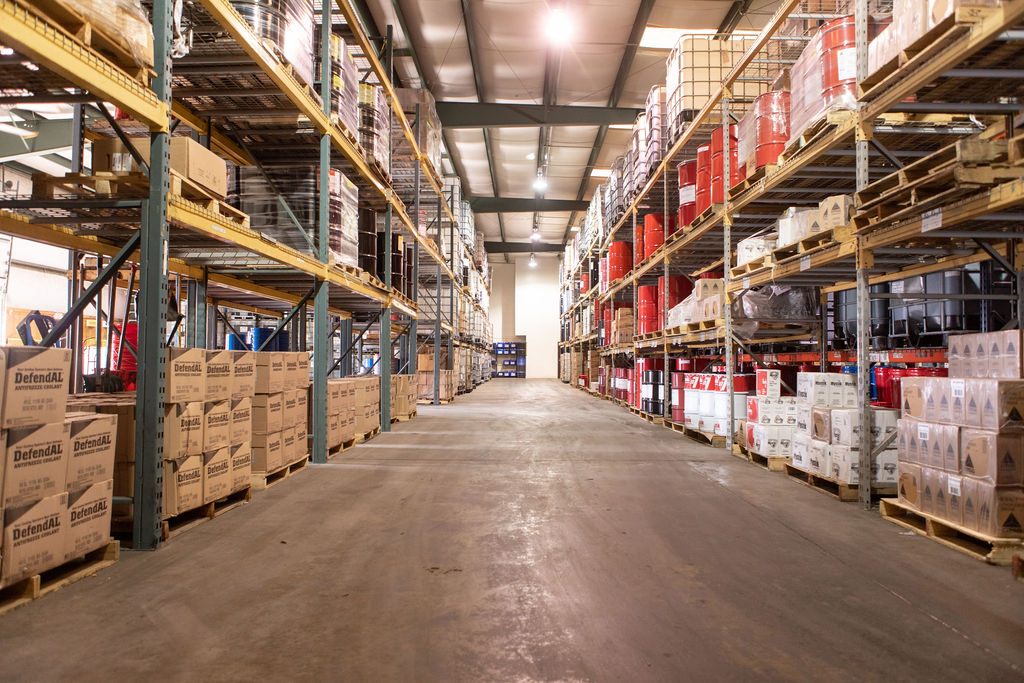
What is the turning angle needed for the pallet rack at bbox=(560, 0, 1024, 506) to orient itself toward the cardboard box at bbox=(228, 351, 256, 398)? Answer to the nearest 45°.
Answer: approximately 45° to its left

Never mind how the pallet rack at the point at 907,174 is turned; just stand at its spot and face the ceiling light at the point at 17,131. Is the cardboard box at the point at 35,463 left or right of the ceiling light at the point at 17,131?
left

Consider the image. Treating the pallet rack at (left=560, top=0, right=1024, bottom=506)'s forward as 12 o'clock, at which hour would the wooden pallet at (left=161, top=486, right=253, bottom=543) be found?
The wooden pallet is roughly at 11 o'clock from the pallet rack.

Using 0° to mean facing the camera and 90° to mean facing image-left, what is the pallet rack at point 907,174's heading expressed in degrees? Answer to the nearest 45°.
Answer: approximately 90°

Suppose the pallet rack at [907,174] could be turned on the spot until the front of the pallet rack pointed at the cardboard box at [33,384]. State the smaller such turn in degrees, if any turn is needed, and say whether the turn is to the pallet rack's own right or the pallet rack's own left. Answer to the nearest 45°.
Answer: approximately 45° to the pallet rack's own left
